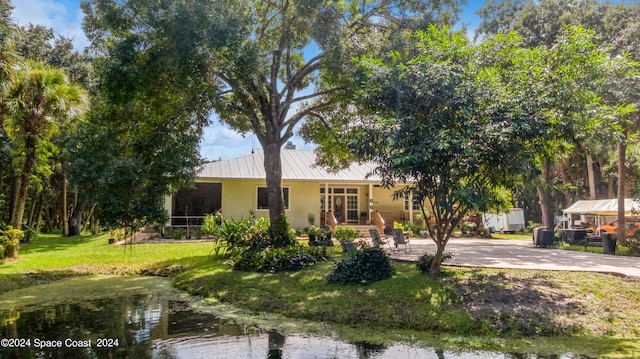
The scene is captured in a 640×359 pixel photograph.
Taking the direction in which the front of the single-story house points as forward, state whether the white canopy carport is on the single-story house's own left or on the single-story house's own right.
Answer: on the single-story house's own left

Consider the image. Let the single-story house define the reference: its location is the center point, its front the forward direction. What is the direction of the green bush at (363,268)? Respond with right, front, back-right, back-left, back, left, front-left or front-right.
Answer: front

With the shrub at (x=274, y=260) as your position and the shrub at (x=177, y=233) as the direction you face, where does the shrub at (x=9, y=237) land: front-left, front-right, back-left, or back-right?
front-left

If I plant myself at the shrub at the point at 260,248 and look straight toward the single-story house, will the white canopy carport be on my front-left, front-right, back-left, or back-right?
front-right

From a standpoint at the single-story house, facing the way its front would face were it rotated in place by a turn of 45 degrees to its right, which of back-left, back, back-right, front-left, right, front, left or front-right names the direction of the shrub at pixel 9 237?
front

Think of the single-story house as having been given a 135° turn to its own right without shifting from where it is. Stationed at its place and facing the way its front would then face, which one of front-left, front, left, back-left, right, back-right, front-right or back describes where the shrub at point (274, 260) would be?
back-left

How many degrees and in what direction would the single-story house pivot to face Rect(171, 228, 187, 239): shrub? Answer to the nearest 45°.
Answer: approximately 45° to its right

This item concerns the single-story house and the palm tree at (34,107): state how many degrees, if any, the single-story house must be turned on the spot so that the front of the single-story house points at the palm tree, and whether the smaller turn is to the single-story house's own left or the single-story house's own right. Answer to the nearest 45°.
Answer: approximately 45° to the single-story house's own right

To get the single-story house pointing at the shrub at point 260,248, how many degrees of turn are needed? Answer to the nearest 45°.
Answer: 0° — it already faces it

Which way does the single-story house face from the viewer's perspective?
toward the camera
